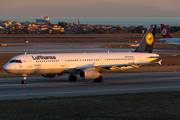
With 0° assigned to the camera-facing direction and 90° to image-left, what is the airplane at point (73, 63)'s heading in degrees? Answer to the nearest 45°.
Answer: approximately 45°
